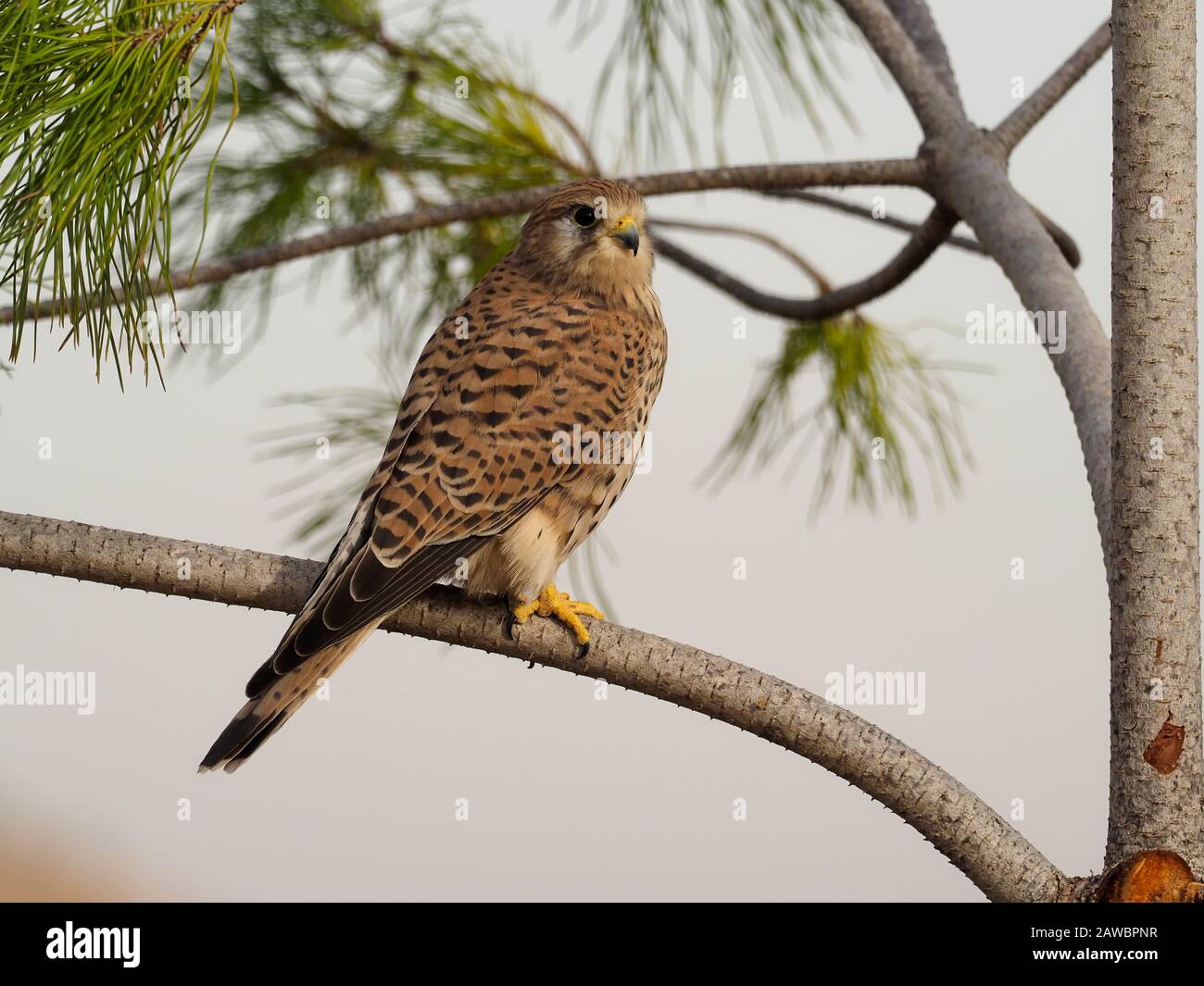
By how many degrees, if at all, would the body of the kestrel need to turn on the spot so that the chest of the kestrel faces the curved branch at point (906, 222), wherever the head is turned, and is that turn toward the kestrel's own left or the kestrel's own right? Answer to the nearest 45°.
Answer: approximately 45° to the kestrel's own left

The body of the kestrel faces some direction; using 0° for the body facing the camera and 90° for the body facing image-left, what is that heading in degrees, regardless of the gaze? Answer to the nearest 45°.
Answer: approximately 270°

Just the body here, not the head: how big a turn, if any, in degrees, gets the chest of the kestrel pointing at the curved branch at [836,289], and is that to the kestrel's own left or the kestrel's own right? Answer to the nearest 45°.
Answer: approximately 45° to the kestrel's own left
